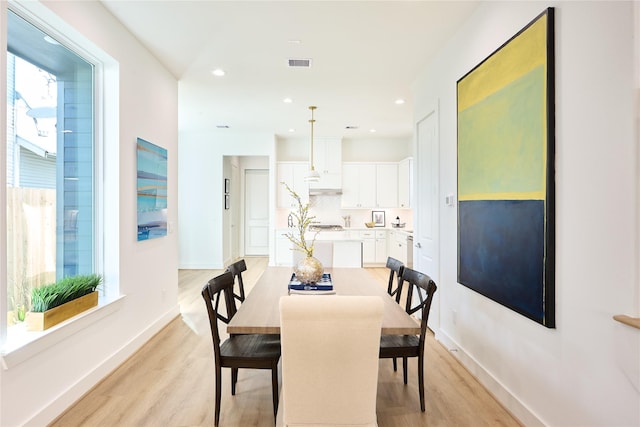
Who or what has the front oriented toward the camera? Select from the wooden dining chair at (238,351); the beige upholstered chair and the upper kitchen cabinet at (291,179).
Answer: the upper kitchen cabinet

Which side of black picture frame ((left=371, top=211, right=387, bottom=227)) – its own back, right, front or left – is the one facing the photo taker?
front

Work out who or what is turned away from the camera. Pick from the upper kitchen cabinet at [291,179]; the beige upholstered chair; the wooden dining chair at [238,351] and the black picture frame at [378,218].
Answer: the beige upholstered chair

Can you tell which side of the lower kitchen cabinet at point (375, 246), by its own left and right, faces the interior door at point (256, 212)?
right

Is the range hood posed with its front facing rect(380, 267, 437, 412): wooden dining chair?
yes

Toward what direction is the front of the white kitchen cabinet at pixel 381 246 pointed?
toward the camera

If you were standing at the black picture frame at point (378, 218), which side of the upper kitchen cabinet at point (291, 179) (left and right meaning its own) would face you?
left

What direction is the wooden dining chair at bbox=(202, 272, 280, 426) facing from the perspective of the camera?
to the viewer's right

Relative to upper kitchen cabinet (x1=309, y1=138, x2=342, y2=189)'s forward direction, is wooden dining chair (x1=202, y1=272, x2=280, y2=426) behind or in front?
in front

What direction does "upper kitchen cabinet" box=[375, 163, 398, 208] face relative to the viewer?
toward the camera

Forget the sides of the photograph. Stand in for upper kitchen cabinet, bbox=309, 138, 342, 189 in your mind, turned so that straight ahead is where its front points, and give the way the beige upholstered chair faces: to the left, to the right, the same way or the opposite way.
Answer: the opposite way

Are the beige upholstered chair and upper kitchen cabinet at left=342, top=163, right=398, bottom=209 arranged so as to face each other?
yes

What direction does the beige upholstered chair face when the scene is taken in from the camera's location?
facing away from the viewer
